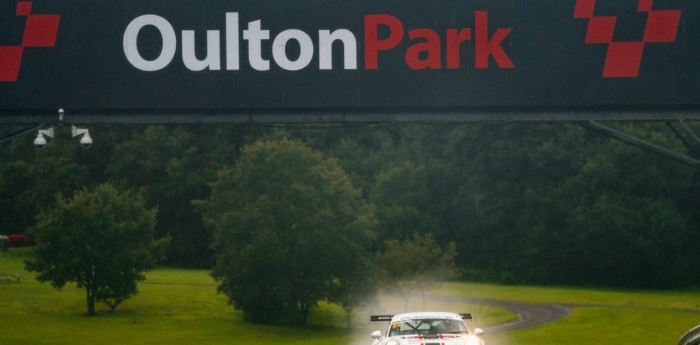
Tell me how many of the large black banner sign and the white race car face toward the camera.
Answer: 2

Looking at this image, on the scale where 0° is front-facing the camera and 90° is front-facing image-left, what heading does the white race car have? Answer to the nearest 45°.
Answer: approximately 0°
